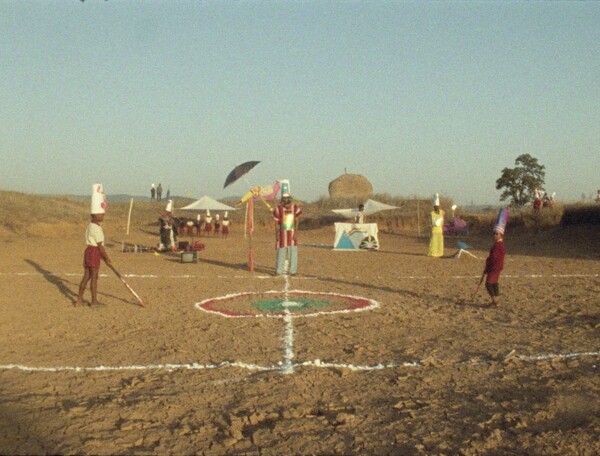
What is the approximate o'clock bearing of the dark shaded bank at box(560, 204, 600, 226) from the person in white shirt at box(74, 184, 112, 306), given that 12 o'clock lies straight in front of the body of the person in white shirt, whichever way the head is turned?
The dark shaded bank is roughly at 11 o'clock from the person in white shirt.

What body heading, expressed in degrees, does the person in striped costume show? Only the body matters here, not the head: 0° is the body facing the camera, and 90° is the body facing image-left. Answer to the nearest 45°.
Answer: approximately 0°

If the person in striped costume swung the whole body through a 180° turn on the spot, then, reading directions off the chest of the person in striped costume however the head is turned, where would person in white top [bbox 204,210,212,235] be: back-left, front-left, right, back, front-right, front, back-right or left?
front

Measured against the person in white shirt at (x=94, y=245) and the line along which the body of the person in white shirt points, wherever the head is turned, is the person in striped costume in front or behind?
in front

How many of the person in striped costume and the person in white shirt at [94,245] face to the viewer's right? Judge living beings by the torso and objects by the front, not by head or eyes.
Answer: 1

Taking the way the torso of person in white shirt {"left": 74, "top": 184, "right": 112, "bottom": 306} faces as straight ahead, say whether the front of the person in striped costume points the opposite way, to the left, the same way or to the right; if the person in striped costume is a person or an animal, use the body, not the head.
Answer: to the right

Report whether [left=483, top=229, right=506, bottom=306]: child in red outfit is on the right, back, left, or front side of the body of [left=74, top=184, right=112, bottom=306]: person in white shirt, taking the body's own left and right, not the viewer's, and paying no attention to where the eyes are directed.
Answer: front

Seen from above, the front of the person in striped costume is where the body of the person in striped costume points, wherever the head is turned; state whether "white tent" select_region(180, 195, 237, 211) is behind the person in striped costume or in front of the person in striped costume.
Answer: behind

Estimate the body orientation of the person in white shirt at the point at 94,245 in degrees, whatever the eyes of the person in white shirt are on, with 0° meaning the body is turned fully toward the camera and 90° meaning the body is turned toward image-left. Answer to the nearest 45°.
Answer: approximately 270°

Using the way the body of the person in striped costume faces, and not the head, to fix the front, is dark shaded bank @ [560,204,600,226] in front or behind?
behind

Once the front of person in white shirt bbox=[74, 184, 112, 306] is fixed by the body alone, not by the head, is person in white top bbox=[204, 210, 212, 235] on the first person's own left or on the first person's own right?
on the first person's own left

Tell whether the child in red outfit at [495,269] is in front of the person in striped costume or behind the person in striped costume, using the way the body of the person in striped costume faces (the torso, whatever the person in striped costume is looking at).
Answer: in front

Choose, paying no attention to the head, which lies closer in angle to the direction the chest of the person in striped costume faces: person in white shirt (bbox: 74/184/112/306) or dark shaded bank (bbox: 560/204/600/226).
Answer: the person in white shirt
